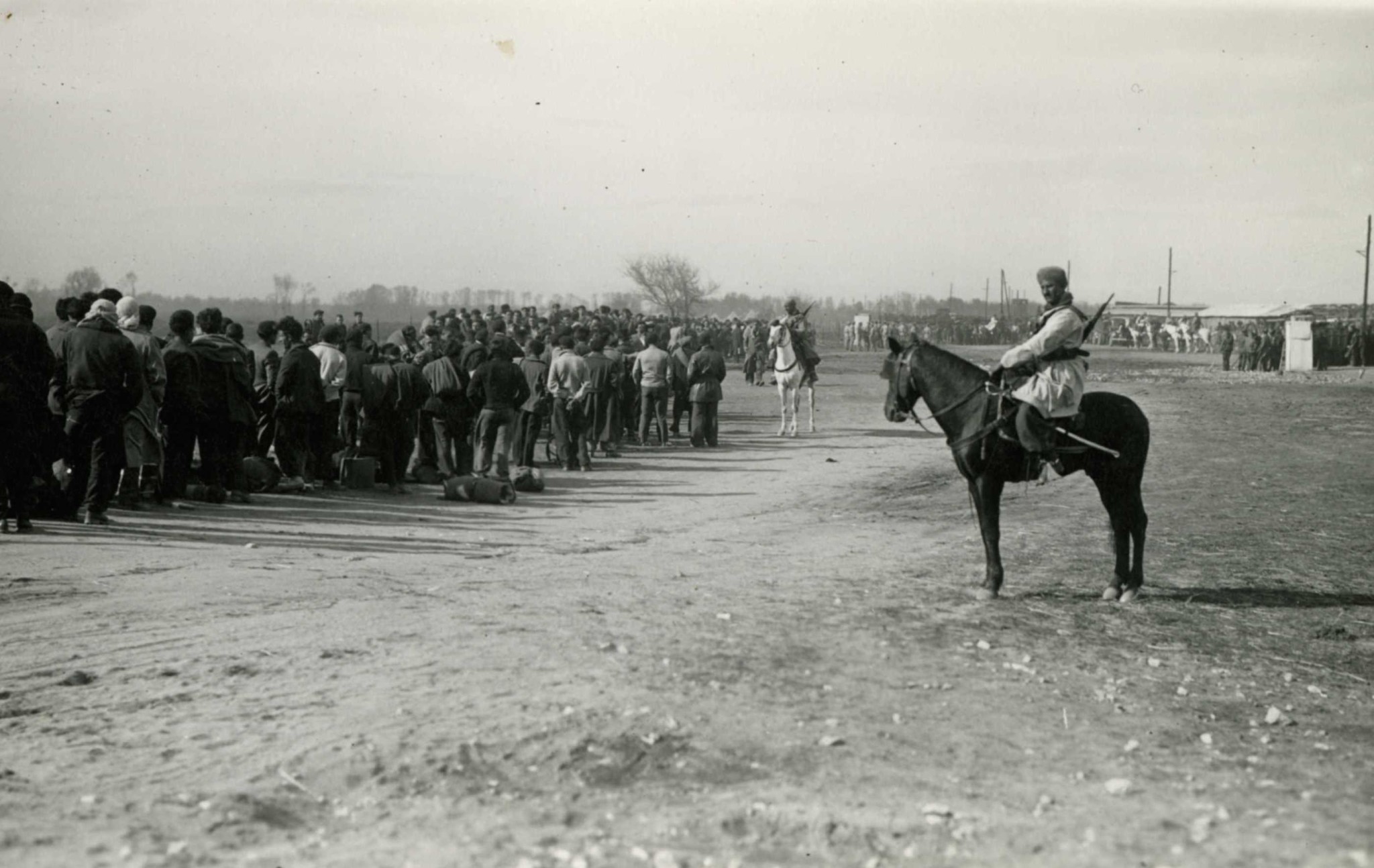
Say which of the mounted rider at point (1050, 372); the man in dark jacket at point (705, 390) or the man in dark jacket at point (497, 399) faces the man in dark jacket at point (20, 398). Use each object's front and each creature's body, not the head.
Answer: the mounted rider

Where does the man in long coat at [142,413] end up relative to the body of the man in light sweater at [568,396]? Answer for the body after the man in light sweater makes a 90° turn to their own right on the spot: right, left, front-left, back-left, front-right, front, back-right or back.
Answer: back-right

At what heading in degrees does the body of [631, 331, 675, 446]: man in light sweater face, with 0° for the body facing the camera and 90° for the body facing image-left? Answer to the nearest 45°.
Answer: approximately 180°

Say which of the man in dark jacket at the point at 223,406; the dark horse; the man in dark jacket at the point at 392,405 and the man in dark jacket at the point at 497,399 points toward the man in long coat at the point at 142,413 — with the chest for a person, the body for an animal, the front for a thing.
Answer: the dark horse

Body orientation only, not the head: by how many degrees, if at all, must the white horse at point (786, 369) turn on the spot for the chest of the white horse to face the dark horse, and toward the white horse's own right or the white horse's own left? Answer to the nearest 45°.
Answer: approximately 45° to the white horse's own left

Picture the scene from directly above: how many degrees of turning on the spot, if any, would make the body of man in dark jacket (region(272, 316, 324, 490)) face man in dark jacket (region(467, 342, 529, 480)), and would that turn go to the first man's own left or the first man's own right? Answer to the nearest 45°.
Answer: approximately 135° to the first man's own right

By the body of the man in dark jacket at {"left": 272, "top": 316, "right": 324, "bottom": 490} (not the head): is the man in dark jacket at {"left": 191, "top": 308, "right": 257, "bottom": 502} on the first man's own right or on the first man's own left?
on the first man's own left

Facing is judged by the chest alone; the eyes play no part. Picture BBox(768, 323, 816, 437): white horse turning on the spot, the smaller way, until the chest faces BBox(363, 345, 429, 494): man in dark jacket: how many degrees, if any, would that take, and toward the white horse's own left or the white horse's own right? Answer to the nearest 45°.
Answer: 0° — it already faces them

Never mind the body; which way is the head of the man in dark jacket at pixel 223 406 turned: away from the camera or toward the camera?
away from the camera

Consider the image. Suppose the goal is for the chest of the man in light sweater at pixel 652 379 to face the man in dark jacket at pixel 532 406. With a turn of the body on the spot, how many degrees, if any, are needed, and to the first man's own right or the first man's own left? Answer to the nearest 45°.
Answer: approximately 135° to the first man's own left

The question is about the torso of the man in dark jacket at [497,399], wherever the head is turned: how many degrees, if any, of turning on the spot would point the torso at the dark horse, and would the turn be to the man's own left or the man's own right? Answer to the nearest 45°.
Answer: approximately 135° to the man's own right

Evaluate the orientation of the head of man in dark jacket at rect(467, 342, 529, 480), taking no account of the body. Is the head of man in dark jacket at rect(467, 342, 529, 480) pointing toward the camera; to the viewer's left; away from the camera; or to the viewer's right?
away from the camera

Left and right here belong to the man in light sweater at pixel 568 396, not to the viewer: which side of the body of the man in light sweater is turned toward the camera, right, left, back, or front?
back

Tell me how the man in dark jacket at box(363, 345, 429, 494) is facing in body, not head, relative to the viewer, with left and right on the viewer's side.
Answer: facing away from the viewer

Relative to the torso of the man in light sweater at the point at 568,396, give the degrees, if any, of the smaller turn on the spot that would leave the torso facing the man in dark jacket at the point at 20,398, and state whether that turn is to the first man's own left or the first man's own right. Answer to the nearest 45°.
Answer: approximately 135° to the first man's own left

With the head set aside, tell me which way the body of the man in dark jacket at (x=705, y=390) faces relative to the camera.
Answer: away from the camera
